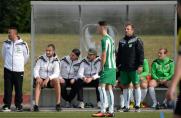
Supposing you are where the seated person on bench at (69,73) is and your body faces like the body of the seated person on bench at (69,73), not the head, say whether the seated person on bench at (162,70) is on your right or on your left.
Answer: on your left

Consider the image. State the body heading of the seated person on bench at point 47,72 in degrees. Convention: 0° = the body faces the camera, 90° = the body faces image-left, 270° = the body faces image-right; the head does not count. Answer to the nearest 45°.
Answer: approximately 0°

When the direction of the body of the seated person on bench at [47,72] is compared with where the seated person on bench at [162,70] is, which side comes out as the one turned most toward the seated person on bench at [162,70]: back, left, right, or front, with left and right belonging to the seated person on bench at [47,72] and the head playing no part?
left

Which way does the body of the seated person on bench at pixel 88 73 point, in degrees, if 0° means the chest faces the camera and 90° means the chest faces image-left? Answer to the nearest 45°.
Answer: approximately 0°

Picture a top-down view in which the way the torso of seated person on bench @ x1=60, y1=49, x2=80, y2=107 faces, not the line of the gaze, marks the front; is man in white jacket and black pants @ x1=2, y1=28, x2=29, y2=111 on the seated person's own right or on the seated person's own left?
on the seated person's own right
